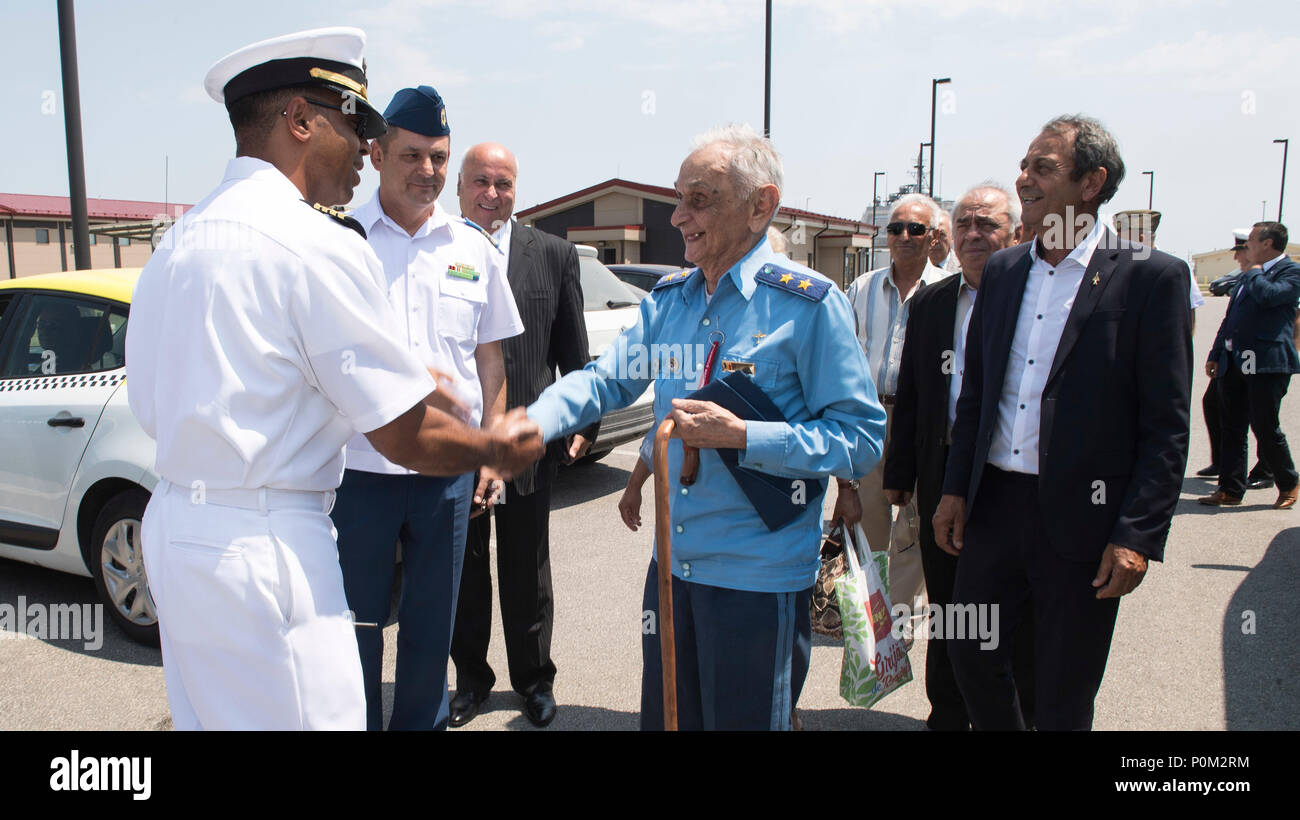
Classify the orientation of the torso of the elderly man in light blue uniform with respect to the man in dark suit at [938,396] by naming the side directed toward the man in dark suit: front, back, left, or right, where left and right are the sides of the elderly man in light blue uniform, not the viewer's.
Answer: back

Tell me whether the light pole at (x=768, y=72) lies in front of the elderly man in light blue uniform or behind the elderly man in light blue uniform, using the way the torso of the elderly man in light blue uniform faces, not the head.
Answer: behind

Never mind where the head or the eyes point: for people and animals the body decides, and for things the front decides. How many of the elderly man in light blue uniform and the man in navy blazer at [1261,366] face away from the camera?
0

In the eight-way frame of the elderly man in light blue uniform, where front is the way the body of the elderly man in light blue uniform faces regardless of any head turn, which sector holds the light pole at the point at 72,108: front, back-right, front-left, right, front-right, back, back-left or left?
right

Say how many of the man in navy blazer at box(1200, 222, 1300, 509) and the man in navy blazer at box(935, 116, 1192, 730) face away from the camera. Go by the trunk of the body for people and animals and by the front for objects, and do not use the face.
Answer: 0

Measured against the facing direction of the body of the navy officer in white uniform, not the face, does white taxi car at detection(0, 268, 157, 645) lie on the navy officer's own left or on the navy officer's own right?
on the navy officer's own left

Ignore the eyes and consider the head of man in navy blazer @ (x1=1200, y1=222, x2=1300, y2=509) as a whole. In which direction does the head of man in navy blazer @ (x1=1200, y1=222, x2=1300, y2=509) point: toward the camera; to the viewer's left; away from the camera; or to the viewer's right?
to the viewer's left

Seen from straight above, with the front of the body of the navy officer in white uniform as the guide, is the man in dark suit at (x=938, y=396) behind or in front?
in front

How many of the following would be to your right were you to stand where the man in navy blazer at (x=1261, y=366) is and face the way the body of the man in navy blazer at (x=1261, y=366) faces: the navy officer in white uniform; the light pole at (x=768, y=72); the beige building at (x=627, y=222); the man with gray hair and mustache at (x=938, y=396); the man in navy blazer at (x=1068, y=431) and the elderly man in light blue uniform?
2
